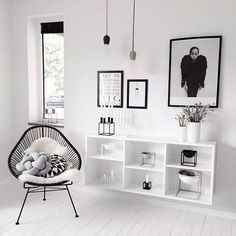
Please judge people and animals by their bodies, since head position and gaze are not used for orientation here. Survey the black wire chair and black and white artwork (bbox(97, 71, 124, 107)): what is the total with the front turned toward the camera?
2

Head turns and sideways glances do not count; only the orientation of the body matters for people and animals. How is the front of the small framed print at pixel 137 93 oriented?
toward the camera

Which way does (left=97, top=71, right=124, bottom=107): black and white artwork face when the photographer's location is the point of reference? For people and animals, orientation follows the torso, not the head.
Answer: facing the viewer

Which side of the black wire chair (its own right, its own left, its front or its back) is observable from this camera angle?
front
